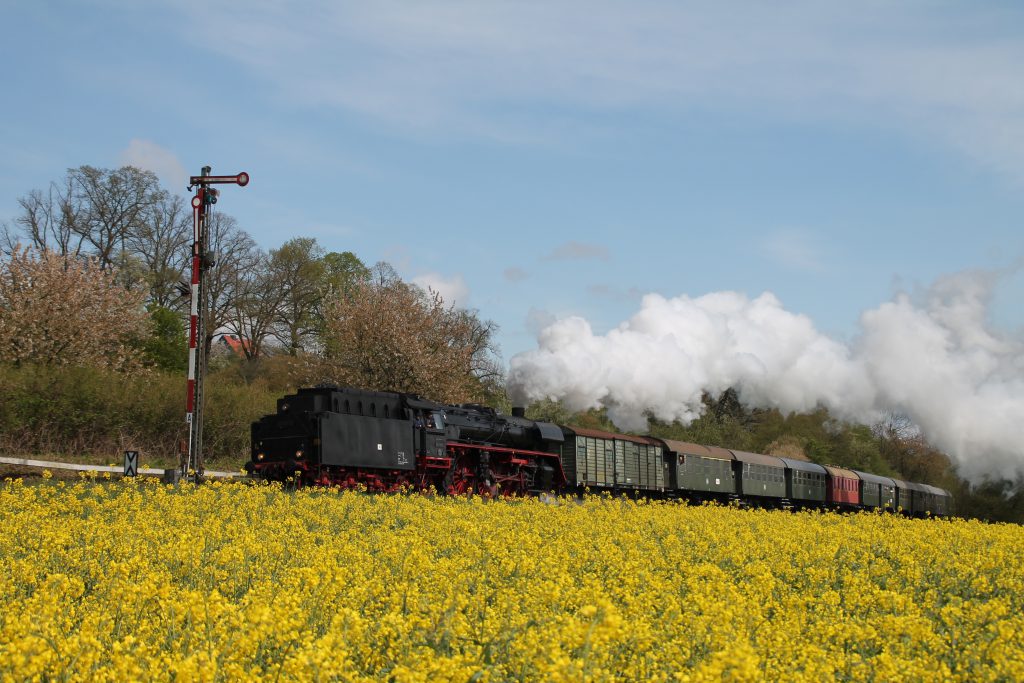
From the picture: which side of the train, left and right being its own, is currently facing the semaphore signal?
front

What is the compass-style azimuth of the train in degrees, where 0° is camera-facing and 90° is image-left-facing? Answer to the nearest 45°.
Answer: approximately 45°
